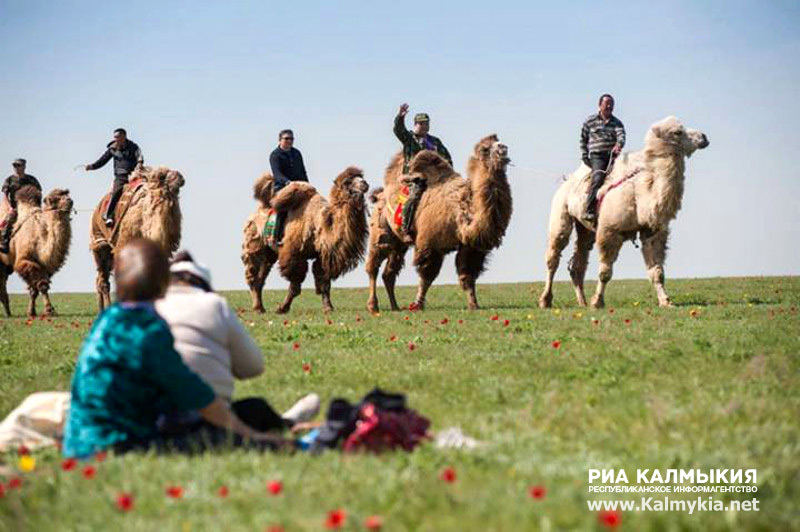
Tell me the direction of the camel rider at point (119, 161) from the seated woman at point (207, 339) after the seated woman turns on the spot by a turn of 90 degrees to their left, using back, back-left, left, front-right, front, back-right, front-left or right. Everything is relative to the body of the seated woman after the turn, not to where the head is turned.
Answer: front-right

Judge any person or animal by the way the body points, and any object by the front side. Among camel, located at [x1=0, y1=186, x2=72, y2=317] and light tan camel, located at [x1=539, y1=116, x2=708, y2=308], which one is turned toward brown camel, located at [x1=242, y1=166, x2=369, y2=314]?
the camel

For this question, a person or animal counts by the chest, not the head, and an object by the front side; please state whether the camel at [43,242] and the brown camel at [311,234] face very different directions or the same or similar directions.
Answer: same or similar directions

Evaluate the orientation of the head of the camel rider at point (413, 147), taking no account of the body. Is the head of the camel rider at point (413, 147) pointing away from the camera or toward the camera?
toward the camera

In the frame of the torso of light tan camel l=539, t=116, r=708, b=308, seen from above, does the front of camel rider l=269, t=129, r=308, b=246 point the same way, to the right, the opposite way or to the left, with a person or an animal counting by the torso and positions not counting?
the same way

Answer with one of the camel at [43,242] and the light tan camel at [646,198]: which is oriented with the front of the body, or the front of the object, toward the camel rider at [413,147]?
the camel

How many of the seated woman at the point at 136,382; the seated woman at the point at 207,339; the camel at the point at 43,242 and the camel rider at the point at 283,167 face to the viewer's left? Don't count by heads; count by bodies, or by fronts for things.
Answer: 0

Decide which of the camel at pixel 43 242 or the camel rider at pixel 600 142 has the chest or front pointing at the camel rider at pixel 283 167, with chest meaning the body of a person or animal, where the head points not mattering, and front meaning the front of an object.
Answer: the camel

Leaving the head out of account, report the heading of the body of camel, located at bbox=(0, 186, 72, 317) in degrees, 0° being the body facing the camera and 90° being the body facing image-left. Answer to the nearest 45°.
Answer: approximately 315°

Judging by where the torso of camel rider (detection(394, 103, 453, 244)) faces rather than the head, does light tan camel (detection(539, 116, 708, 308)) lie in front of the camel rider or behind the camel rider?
in front

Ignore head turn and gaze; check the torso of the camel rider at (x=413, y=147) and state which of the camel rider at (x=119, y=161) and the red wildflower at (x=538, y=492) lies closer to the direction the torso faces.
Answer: the red wildflower

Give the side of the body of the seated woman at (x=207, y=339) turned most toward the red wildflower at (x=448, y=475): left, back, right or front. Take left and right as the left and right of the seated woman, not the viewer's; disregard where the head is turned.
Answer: right

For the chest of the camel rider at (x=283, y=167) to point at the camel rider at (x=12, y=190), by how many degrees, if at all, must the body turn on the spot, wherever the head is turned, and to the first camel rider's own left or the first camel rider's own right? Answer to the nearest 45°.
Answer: approximately 180°

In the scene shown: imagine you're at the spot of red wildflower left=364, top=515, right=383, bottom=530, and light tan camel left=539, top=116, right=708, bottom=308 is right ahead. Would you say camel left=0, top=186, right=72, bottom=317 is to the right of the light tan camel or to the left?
left

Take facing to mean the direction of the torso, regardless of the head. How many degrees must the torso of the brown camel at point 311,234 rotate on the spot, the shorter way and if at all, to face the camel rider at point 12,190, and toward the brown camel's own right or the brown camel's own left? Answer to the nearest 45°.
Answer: approximately 180°

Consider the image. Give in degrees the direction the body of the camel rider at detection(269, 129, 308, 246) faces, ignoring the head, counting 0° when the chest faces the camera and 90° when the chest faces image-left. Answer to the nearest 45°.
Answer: approximately 315°

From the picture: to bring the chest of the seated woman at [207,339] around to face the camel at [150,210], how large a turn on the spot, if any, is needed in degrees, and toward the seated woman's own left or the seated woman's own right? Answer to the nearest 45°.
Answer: approximately 45° to the seated woman's own left

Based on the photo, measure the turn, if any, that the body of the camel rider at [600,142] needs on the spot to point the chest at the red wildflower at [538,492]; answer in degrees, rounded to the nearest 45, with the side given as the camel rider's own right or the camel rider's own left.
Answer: approximately 45° to the camel rider's own right

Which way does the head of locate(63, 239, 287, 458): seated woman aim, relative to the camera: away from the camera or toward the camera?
away from the camera

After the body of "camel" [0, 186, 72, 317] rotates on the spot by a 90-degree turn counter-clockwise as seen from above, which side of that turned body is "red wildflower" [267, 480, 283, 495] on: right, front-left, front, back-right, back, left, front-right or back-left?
back-right

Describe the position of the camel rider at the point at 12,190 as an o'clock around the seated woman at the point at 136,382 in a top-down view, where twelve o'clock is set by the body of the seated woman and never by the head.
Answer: The camel rider is roughly at 10 o'clock from the seated woman.

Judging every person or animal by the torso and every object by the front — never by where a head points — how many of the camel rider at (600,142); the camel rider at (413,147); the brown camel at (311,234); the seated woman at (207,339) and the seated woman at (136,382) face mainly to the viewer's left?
0

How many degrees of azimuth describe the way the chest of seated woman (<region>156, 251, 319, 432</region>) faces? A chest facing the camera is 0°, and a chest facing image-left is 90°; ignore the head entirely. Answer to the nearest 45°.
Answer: approximately 225°
